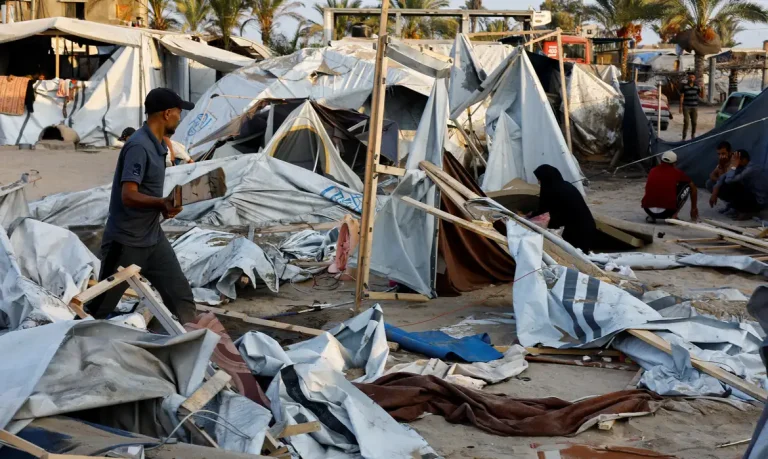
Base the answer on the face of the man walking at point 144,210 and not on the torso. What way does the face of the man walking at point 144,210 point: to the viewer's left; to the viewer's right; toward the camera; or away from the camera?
to the viewer's right

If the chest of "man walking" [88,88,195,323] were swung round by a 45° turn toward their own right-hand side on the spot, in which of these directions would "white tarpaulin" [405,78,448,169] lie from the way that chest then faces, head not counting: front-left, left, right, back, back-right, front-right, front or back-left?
left

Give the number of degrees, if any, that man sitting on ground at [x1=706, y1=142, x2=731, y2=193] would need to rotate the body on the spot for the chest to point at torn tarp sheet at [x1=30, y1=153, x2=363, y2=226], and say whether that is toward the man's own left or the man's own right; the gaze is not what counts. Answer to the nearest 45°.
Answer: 0° — they already face it

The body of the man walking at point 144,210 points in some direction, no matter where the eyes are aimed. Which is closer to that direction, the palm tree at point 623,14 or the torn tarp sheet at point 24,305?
the palm tree

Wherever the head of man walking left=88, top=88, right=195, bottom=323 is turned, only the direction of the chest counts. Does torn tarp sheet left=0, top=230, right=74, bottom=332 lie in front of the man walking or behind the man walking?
behind

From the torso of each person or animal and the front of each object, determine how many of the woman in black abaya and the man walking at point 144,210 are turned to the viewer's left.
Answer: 1

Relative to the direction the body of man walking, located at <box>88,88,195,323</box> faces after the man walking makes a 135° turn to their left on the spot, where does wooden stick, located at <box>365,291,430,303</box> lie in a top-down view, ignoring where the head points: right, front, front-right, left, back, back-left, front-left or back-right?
right

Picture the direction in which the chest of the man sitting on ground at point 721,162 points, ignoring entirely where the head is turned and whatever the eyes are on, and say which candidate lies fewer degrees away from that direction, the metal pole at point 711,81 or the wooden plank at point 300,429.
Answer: the wooden plank

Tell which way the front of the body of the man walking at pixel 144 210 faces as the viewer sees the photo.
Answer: to the viewer's right

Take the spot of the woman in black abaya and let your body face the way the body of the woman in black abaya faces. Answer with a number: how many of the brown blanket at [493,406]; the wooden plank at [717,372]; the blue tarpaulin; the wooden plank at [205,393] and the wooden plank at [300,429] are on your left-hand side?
5

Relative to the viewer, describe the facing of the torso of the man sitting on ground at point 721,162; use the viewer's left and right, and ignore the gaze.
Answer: facing the viewer and to the left of the viewer

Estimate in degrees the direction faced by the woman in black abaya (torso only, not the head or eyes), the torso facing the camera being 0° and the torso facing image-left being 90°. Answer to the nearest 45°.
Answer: approximately 90°

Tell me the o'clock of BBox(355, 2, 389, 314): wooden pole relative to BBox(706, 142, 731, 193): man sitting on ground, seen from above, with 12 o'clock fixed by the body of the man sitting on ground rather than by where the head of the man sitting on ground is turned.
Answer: The wooden pole is roughly at 11 o'clock from the man sitting on ground.
